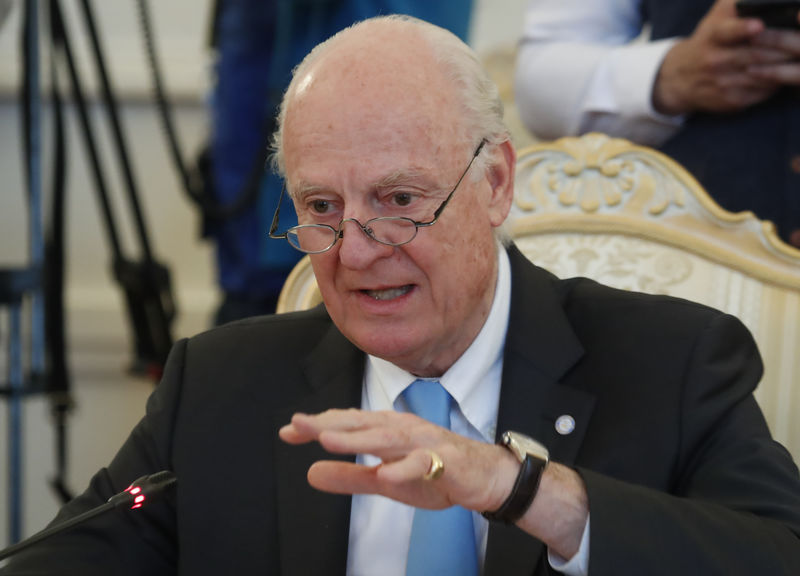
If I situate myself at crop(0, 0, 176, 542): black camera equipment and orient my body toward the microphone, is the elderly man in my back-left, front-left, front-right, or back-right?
front-left

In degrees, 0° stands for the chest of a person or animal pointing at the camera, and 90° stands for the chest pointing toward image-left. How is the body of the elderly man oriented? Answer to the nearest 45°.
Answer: approximately 45°

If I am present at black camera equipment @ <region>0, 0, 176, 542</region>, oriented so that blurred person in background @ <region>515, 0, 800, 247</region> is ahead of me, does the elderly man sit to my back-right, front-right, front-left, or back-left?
front-right

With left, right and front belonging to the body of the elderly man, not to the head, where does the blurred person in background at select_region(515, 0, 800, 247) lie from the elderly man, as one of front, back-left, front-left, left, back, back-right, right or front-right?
back

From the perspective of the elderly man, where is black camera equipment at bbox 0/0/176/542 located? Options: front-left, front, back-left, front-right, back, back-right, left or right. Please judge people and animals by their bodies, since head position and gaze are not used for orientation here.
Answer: right

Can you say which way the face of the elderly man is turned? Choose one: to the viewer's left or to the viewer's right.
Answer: to the viewer's left
